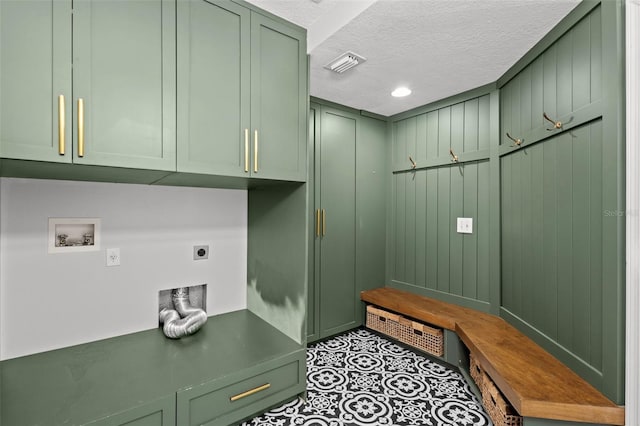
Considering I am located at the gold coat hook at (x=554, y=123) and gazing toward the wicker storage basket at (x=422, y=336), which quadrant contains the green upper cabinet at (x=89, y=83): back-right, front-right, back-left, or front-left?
front-left

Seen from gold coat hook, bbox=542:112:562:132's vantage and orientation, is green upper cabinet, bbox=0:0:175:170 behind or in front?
in front

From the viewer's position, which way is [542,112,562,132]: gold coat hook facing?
facing the viewer and to the left of the viewer

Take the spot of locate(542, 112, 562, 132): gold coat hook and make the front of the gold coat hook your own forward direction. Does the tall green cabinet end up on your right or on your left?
on your right

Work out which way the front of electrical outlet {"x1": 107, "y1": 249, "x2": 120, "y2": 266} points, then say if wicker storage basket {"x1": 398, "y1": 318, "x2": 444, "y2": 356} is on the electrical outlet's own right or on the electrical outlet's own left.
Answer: on the electrical outlet's own left

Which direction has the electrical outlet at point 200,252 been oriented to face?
toward the camera

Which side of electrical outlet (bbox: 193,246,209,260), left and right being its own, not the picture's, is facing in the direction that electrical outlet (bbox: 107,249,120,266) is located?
right

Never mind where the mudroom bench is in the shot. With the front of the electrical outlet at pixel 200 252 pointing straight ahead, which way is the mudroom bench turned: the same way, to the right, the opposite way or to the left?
to the right

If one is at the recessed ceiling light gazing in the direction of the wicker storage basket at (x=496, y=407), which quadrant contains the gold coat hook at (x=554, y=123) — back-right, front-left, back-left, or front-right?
front-left

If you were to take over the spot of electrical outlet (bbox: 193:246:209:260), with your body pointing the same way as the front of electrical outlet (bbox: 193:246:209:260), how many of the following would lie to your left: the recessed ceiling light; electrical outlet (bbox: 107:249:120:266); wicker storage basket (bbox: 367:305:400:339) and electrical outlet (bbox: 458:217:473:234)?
3

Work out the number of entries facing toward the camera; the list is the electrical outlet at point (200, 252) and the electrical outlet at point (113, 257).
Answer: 2

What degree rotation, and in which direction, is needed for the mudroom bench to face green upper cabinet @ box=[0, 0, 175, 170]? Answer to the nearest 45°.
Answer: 0° — it already faces it

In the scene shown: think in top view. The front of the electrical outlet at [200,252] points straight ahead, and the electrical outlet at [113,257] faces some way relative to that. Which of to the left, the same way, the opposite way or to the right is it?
the same way

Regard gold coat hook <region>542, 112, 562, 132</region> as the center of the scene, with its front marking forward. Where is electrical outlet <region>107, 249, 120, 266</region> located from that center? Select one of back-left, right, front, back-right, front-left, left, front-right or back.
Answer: front
